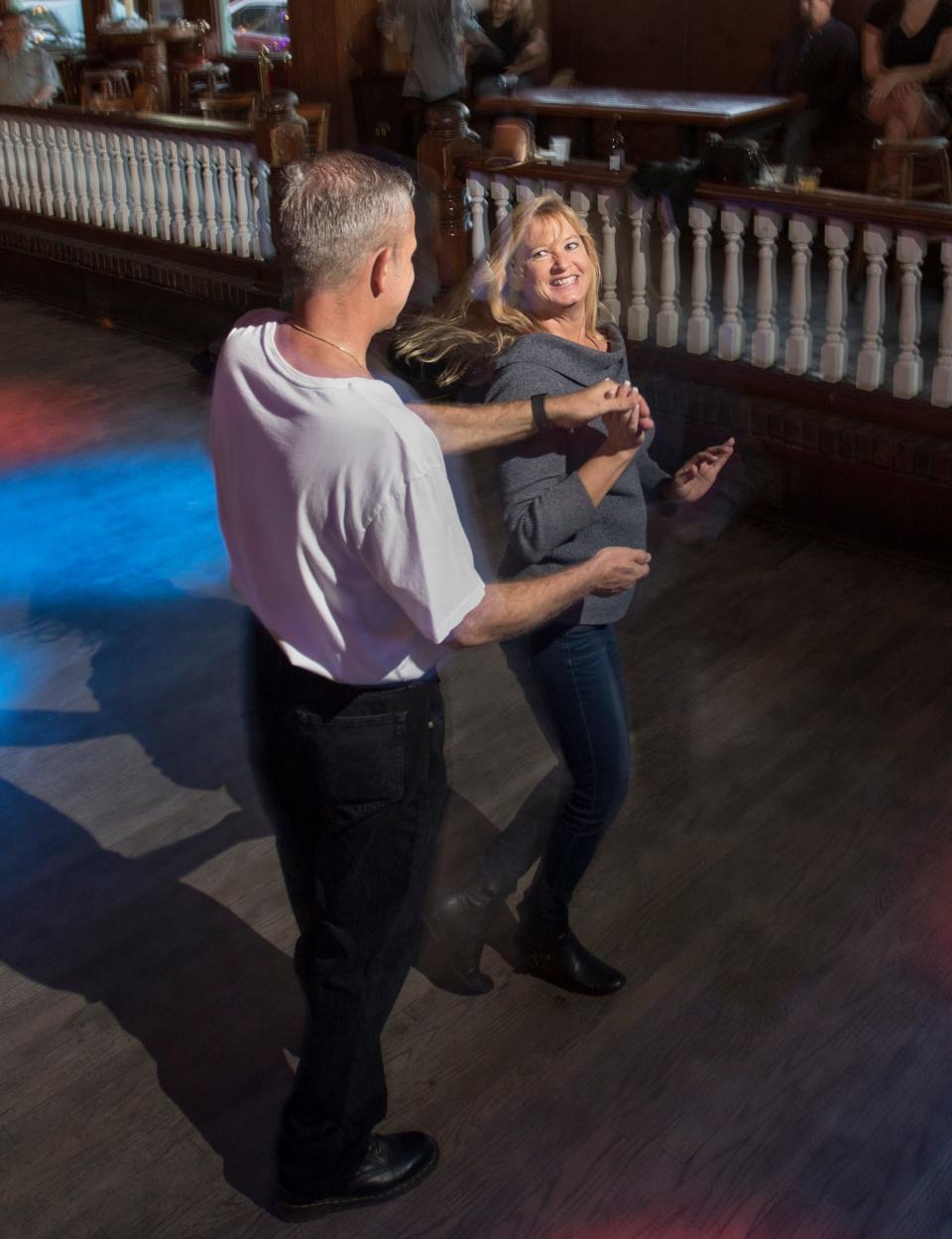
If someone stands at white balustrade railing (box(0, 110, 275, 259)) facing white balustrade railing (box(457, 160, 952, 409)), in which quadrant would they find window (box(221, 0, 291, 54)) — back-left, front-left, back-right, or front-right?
back-left

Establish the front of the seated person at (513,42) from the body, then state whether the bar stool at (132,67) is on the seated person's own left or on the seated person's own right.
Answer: on the seated person's own right

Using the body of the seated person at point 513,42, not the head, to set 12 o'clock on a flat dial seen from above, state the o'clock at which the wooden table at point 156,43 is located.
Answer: The wooden table is roughly at 3 o'clock from the seated person.

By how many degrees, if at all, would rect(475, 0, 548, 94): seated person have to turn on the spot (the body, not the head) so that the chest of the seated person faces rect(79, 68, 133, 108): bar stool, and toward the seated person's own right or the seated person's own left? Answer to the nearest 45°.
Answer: approximately 90° to the seated person's own right

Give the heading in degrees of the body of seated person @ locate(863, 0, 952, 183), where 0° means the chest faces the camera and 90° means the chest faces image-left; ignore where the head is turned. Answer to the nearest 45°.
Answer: approximately 0°

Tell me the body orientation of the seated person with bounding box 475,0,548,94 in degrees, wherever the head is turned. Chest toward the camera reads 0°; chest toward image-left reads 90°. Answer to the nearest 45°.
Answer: approximately 45°
